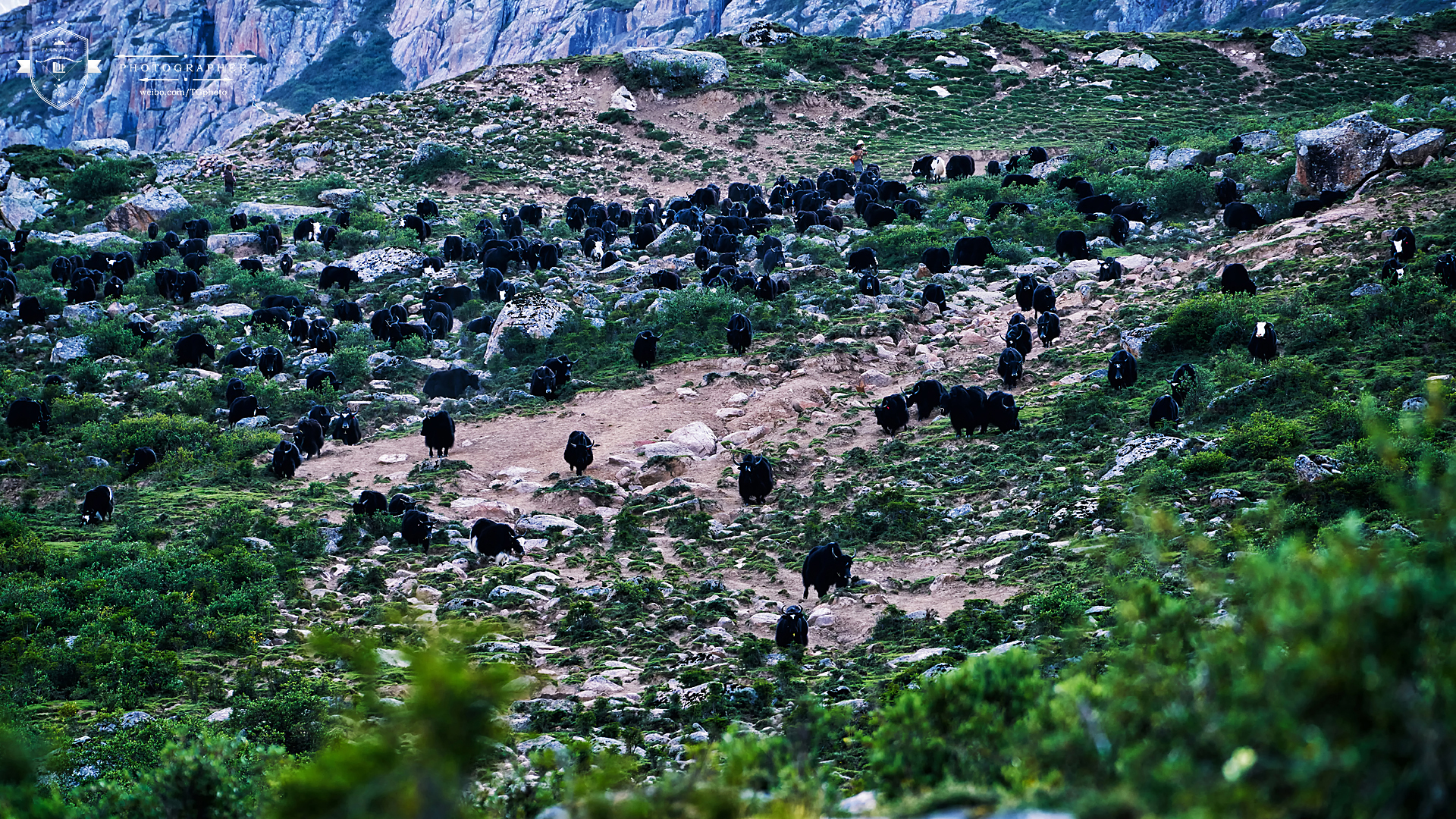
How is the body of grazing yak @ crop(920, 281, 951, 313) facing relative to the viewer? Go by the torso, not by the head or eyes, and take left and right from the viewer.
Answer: facing the viewer and to the right of the viewer

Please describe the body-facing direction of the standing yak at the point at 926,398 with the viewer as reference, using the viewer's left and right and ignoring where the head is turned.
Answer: facing the viewer and to the left of the viewer

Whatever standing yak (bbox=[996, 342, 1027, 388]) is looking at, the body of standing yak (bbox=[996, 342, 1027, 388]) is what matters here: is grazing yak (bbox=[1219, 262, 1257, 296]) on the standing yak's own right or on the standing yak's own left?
on the standing yak's own left

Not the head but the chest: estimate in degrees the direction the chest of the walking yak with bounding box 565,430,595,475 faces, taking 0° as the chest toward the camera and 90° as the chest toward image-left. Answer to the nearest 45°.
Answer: approximately 0°

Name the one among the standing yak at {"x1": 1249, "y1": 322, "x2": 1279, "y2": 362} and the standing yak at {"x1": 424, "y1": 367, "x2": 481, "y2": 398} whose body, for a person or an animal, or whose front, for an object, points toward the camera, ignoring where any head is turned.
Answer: the standing yak at {"x1": 1249, "y1": 322, "x2": 1279, "y2": 362}

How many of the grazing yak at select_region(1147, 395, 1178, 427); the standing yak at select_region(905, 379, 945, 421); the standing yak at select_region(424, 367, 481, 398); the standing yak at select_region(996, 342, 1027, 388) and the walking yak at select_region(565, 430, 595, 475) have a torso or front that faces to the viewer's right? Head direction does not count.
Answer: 1

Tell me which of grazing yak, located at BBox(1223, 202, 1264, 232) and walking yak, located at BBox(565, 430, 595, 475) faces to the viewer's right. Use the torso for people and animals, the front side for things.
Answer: grazing yak, located at BBox(1223, 202, 1264, 232)

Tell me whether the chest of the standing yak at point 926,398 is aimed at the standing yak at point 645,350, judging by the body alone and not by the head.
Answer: no

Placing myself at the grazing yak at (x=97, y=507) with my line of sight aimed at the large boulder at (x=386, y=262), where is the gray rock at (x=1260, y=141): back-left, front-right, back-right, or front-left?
front-right

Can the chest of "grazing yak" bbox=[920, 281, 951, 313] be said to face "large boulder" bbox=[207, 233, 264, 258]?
no

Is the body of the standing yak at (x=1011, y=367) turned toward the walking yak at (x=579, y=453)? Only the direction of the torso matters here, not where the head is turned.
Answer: no

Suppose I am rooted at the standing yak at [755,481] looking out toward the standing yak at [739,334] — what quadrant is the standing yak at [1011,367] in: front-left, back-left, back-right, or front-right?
front-right

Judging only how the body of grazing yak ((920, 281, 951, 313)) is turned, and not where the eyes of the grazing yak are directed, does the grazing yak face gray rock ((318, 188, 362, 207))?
no
